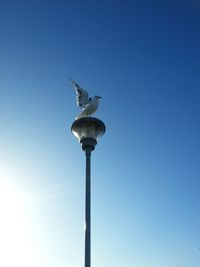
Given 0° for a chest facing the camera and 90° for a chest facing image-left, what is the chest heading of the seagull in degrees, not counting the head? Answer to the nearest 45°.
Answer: approximately 270°
